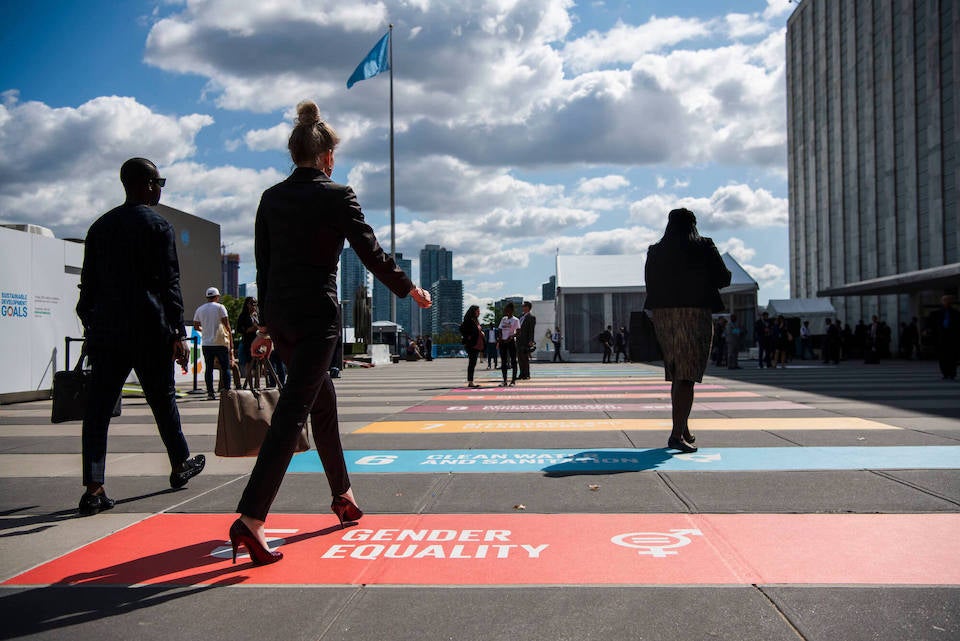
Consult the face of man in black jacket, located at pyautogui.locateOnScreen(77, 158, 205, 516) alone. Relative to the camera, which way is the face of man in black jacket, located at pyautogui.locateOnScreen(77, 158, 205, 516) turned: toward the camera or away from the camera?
away from the camera

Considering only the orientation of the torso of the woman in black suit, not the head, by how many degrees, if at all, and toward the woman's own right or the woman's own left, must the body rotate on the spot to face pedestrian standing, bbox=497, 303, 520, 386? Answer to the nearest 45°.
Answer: approximately 45° to the woman's own left

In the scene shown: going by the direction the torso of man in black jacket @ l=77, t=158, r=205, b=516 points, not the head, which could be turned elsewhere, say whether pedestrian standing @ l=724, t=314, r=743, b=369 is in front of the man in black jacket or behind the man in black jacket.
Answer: in front

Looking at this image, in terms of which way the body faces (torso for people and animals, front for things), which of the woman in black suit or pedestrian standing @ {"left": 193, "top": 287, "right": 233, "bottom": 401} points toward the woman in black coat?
the woman in black suit

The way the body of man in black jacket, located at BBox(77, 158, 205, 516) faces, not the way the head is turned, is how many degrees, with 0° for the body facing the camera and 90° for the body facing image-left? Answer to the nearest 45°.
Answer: approximately 225°

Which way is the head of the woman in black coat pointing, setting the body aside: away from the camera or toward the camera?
away from the camera

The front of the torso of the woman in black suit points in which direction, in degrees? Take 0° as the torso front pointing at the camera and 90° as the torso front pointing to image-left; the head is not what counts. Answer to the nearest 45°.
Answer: approximately 225°

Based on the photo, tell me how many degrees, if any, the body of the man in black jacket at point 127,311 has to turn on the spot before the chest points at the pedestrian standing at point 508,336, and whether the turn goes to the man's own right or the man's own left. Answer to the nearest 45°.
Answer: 0° — they already face them
